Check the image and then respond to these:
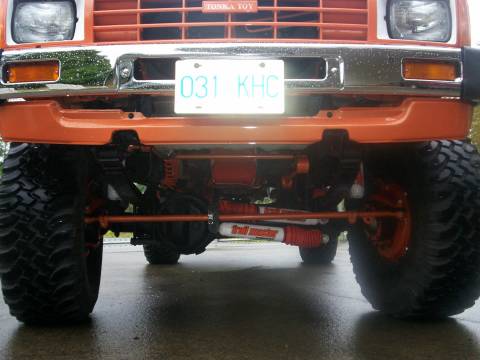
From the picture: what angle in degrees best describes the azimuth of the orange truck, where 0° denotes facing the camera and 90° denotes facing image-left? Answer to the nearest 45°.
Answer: approximately 0°
